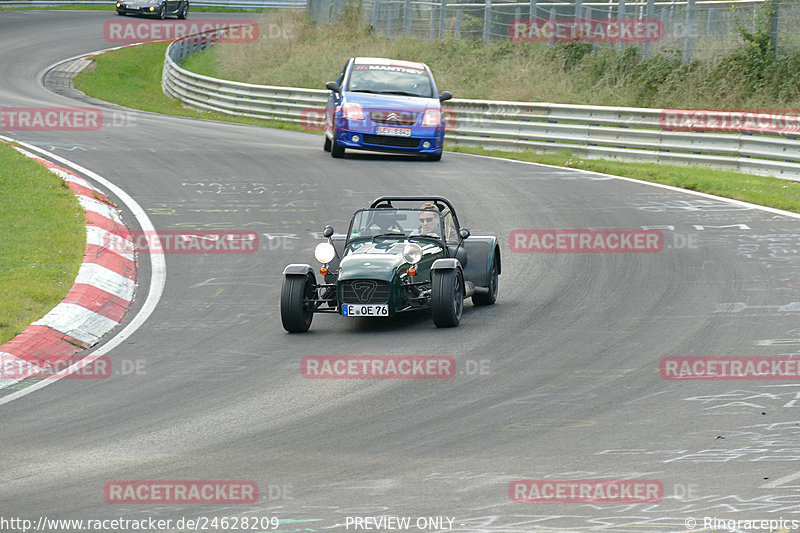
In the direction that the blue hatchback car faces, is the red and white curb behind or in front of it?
in front

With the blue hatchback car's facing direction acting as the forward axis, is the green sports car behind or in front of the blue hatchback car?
in front

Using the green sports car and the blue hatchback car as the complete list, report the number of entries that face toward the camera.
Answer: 2

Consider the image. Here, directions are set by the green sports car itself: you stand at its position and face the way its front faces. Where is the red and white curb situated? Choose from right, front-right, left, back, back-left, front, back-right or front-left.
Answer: right

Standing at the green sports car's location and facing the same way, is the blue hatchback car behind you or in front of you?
behind

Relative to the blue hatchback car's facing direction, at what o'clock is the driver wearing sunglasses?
The driver wearing sunglasses is roughly at 12 o'clock from the blue hatchback car.

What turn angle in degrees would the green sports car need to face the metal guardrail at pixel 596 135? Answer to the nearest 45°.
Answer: approximately 180°

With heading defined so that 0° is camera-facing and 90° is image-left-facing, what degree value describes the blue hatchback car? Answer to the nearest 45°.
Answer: approximately 0°
